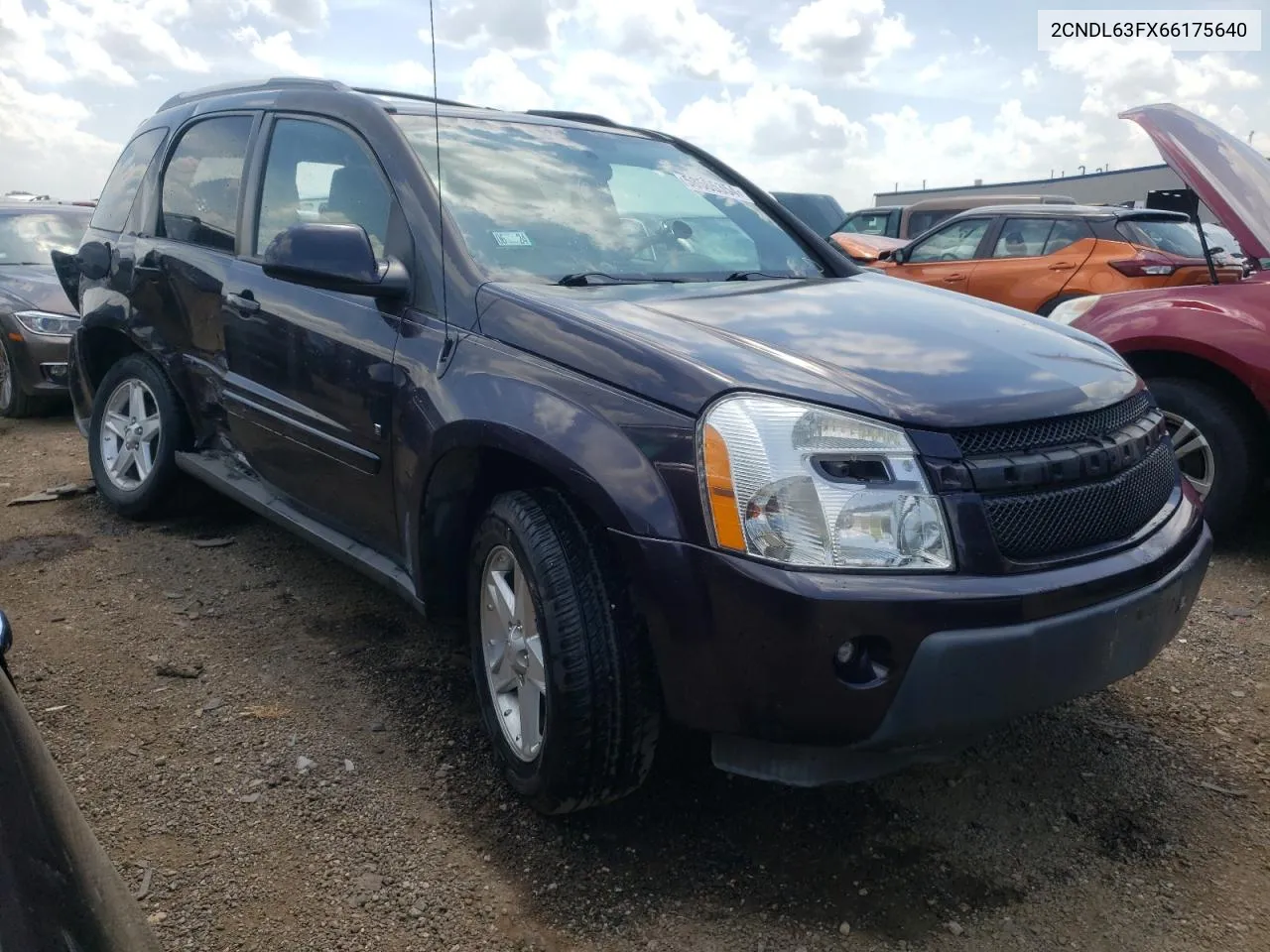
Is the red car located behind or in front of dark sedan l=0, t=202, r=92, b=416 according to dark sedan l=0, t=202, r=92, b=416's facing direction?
in front

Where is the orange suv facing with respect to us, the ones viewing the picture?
facing away from the viewer and to the left of the viewer

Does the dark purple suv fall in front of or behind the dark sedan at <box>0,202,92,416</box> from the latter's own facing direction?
in front

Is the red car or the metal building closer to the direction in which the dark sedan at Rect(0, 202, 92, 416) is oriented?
the red car

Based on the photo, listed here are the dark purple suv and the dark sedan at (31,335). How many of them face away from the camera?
0

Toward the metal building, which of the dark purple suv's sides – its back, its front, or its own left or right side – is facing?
left

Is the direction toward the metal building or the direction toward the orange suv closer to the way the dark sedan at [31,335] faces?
the orange suv

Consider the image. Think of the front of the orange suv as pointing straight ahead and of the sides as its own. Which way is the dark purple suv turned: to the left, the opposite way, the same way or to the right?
the opposite way

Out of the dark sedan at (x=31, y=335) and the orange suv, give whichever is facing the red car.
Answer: the dark sedan

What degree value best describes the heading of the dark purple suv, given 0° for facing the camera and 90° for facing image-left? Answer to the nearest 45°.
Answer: approximately 315°

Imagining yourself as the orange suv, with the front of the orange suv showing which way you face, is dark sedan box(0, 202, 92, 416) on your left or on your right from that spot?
on your left

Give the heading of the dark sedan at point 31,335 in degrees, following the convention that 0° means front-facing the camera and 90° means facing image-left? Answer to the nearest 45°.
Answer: approximately 315°
